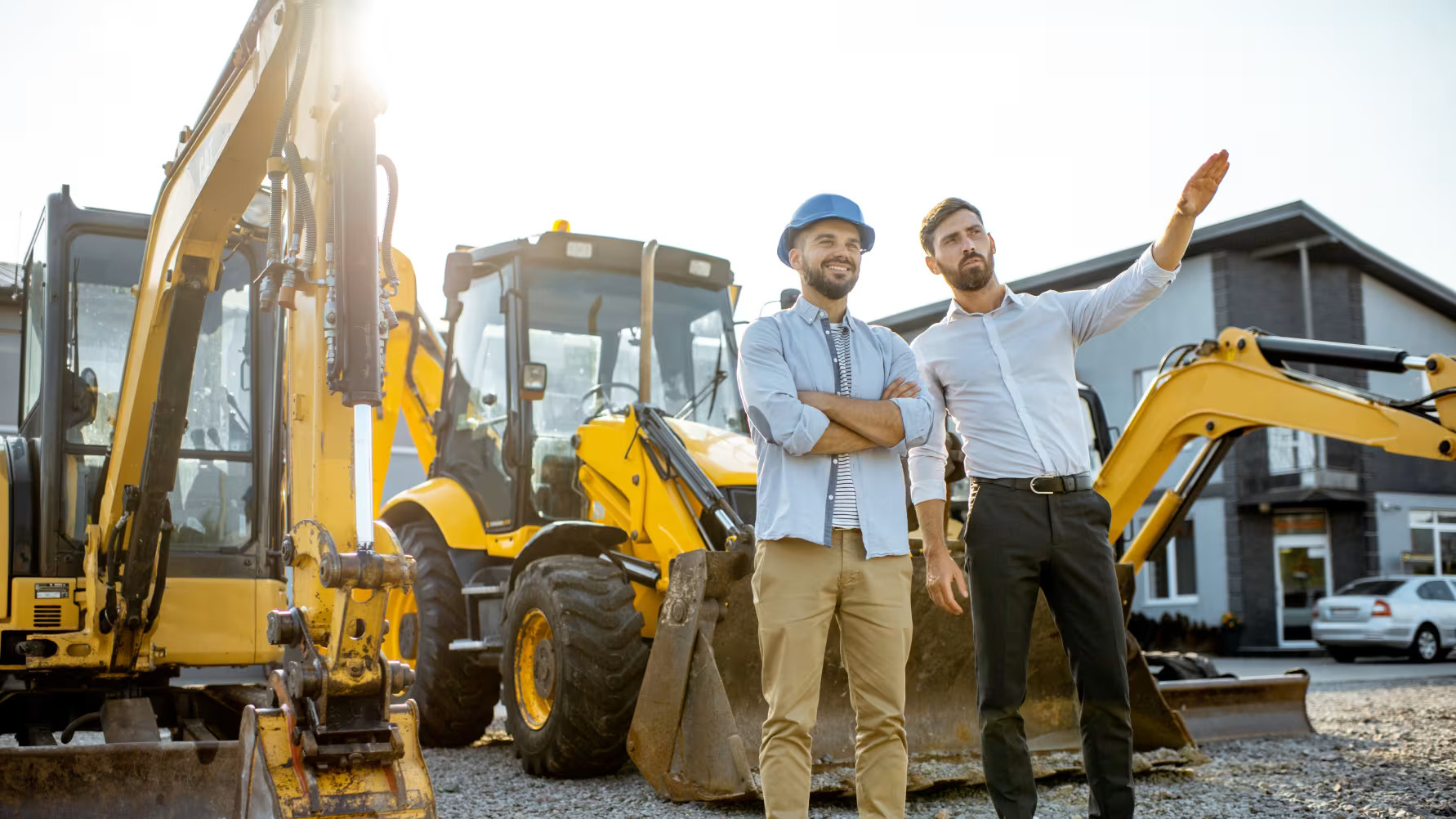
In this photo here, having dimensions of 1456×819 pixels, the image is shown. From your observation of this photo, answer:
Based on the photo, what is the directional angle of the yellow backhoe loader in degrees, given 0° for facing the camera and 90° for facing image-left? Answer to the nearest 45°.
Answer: approximately 315°

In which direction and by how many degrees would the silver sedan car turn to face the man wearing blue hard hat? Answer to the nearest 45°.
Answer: approximately 135° to its right

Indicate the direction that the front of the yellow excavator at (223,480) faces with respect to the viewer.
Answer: facing the viewer and to the right of the viewer

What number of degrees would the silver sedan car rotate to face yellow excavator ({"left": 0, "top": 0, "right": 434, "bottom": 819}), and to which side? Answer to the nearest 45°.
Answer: approximately 135° to its right

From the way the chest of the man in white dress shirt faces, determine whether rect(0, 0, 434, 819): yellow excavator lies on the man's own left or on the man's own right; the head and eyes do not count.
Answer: on the man's own right

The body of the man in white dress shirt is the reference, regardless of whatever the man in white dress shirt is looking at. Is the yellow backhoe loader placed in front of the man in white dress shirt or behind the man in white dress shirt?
behind

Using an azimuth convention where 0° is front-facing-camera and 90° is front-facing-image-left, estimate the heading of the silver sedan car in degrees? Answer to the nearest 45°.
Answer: approximately 225°

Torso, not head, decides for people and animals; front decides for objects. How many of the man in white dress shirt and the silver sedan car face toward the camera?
1

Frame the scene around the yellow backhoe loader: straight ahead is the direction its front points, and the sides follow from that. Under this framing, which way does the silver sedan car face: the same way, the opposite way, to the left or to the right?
to the left

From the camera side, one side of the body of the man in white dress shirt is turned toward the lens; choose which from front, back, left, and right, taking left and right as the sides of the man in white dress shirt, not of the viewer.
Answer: front

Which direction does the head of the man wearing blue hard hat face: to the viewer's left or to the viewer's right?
to the viewer's right
